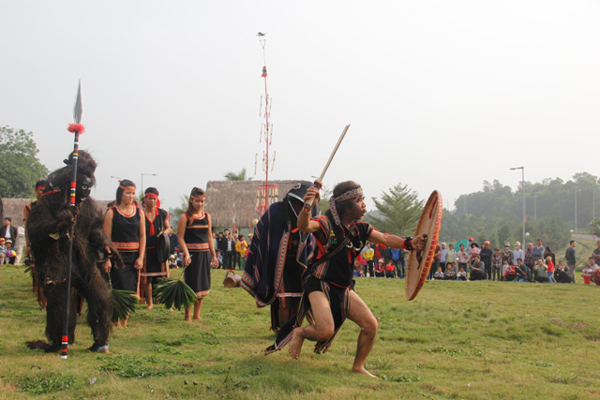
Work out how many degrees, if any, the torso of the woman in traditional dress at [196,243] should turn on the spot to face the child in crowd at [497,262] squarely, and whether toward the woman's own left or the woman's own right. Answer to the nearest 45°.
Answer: approximately 90° to the woman's own left

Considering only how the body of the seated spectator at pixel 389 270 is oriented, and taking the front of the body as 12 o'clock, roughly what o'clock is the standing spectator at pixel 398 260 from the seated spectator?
The standing spectator is roughly at 7 o'clock from the seated spectator.

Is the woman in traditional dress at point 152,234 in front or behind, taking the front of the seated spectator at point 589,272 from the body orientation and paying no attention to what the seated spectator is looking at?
in front

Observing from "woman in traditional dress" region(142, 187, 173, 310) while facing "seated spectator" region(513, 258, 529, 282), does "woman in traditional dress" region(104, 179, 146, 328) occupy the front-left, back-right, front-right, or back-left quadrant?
back-right

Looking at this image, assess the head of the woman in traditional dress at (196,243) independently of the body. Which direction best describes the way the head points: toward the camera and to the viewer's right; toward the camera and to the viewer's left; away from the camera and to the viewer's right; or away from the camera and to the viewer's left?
toward the camera and to the viewer's right

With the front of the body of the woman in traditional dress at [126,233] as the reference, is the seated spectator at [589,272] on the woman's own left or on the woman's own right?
on the woman's own left

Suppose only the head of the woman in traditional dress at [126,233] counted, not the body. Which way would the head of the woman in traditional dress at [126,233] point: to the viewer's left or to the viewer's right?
to the viewer's right

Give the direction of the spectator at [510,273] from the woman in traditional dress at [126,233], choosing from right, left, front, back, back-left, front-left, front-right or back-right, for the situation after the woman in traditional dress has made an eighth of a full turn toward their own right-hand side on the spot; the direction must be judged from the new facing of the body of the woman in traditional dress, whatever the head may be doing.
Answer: back-left
